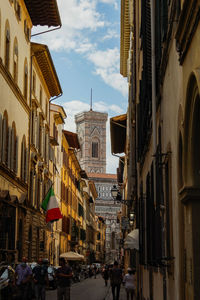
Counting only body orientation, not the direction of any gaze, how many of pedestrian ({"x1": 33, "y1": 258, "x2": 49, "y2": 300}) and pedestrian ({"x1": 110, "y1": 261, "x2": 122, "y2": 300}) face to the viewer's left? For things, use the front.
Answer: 0

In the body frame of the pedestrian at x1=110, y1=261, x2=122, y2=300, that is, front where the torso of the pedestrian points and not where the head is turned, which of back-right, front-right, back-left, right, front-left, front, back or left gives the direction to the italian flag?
front-left

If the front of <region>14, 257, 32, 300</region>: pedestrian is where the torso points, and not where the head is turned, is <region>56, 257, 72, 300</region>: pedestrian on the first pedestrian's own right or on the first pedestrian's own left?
on the first pedestrian's own left

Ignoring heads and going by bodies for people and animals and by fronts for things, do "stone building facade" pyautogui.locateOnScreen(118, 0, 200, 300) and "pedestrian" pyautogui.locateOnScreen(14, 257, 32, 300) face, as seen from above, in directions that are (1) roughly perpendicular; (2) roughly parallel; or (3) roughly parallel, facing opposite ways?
roughly perpendicular

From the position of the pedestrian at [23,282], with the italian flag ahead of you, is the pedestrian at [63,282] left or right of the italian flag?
right

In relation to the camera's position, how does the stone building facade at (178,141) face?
facing to the left of the viewer
